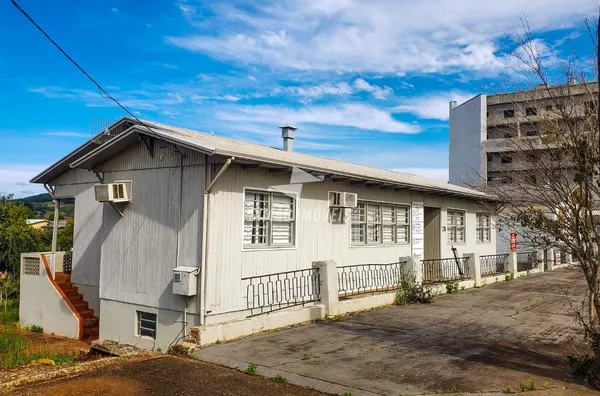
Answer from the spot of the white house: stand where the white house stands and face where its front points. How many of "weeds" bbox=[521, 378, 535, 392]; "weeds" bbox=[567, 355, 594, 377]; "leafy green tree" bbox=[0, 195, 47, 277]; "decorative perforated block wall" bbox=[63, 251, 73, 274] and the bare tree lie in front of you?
3

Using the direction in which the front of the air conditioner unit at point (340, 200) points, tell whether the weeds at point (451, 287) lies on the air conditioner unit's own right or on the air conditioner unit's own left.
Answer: on the air conditioner unit's own left

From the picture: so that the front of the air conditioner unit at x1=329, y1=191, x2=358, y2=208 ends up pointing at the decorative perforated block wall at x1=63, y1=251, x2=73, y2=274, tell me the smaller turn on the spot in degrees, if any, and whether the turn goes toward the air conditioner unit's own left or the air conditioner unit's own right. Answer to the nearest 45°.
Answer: approximately 135° to the air conditioner unit's own right

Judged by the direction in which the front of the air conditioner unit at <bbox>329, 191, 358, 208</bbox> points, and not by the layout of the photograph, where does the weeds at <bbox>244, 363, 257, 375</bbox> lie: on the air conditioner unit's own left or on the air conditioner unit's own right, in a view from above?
on the air conditioner unit's own right

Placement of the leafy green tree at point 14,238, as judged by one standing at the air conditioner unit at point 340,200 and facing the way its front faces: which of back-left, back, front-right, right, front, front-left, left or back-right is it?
back

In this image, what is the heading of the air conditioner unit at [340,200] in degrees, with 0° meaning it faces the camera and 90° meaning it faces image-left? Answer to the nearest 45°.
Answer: approximately 315°

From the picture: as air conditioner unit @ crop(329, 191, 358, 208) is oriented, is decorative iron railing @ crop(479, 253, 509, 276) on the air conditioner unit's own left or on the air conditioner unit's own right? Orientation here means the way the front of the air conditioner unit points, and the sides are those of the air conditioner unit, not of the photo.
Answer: on the air conditioner unit's own left

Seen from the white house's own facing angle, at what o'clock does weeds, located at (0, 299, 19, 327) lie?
The weeds is roughly at 4 o'clock from the white house.
